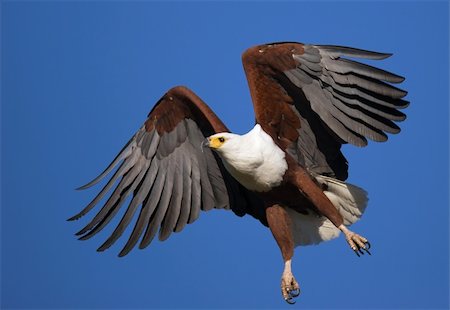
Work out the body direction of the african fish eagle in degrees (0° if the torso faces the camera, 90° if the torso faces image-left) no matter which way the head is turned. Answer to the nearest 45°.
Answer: approximately 45°
